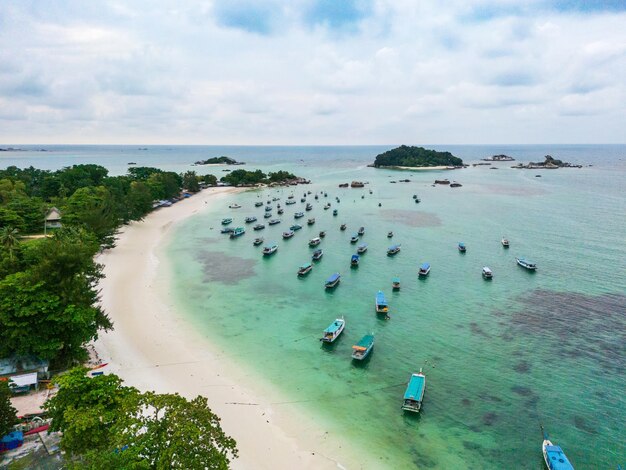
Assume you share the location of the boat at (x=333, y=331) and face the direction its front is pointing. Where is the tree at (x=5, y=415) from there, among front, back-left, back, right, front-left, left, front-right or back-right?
back

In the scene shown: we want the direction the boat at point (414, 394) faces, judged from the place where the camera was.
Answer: facing away from the viewer

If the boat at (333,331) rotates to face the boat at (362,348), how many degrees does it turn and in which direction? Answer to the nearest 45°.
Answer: approximately 90° to its right

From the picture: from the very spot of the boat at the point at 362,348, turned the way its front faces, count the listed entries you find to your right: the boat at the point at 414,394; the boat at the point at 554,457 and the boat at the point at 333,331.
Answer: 2

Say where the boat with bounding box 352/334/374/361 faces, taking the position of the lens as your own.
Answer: facing away from the viewer and to the right of the viewer

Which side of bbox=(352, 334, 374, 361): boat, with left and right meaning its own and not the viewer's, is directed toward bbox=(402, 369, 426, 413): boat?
right

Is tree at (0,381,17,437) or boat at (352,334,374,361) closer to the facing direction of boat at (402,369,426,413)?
the boat
